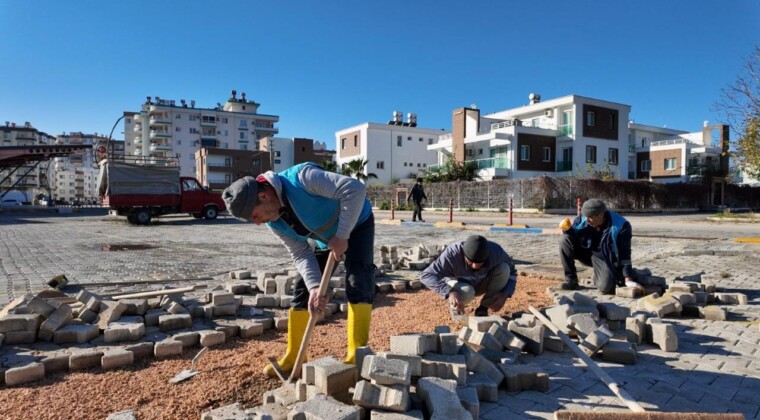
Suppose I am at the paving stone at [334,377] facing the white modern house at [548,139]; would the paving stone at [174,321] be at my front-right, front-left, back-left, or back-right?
front-left

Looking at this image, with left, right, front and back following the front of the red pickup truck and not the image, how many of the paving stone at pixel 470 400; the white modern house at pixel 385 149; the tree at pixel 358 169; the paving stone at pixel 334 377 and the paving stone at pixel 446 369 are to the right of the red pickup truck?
3

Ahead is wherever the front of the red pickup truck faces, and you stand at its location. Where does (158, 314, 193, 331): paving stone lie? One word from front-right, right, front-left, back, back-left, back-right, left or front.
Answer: right

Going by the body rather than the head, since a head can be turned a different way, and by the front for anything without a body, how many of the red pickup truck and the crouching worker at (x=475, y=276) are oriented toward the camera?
1

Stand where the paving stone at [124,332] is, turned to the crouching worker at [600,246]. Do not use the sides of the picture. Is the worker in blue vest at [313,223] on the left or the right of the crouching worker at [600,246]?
right

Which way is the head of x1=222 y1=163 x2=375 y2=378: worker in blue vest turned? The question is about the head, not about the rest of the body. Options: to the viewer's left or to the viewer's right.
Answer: to the viewer's left

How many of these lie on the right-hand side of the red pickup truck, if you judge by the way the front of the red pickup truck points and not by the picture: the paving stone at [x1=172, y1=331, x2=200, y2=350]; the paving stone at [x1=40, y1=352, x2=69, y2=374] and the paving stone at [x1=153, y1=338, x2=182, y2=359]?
3

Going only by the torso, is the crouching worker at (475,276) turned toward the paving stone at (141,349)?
no

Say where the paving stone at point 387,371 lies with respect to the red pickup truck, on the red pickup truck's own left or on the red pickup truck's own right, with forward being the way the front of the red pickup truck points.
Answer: on the red pickup truck's own right

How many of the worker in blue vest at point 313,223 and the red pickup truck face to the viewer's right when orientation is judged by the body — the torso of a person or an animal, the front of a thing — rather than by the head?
1

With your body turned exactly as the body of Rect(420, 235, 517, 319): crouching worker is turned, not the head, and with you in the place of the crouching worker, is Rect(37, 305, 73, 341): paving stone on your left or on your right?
on your right

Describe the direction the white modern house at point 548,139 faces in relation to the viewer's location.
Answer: facing the viewer and to the left of the viewer

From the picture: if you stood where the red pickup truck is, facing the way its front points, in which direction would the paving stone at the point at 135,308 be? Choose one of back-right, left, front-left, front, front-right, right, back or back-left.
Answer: right

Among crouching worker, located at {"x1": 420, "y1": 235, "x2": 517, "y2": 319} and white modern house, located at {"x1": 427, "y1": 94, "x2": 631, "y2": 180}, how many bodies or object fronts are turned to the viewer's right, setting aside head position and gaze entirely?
0

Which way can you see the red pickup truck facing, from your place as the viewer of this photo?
facing to the right of the viewer

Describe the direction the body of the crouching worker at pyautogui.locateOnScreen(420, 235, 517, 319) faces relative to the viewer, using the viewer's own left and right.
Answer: facing the viewer

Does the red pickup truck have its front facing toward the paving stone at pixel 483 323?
no

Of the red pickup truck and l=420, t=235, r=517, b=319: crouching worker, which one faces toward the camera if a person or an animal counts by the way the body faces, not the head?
the crouching worker

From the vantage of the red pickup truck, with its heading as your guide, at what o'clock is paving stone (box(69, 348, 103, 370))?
The paving stone is roughly at 3 o'clock from the red pickup truck.
